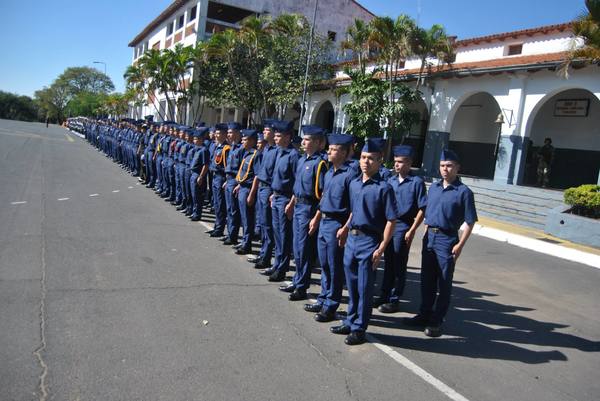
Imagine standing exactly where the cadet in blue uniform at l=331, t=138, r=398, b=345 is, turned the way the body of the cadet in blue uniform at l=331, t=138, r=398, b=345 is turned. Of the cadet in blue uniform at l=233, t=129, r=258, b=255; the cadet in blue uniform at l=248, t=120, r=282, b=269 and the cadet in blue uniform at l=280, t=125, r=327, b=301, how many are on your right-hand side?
3

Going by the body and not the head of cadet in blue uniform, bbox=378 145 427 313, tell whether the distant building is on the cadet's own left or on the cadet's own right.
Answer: on the cadet's own right

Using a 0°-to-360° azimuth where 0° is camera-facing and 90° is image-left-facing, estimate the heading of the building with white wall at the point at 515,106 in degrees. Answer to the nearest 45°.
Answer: approximately 45°

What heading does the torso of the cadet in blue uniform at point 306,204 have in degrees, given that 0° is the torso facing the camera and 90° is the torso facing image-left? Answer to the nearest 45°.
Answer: approximately 45°

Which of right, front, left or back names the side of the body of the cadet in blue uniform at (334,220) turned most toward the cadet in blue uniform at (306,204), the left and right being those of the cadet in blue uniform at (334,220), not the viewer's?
right

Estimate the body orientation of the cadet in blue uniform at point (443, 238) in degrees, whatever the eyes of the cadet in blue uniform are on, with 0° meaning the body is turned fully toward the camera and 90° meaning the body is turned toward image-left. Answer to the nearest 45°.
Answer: approximately 45°

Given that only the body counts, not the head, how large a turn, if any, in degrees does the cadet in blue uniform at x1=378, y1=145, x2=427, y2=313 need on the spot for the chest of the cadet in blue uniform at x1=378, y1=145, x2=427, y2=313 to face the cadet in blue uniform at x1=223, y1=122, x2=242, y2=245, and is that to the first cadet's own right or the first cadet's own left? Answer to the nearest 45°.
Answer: approximately 90° to the first cadet's own right

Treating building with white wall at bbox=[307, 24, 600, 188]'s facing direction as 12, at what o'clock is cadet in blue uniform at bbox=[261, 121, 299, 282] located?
The cadet in blue uniform is roughly at 11 o'clock from the building with white wall.

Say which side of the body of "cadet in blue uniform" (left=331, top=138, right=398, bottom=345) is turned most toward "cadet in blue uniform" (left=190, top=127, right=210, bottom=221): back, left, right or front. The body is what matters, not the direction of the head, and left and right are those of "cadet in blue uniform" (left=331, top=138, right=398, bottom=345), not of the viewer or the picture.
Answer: right

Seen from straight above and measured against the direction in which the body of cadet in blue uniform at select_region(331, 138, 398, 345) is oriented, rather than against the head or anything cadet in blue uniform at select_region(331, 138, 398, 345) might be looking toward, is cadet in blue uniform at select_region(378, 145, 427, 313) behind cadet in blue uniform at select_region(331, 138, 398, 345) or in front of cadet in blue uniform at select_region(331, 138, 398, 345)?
behind
